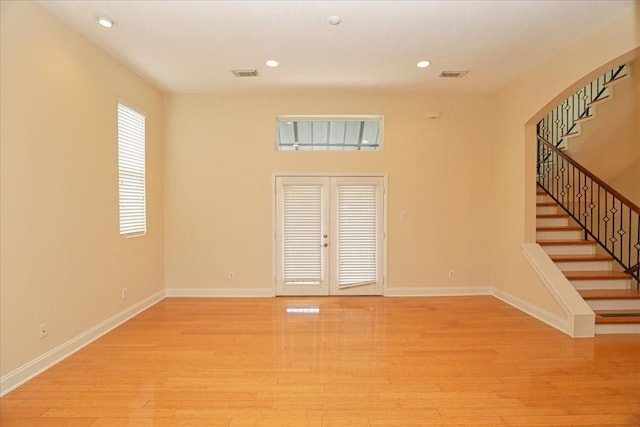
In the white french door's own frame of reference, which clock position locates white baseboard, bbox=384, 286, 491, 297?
The white baseboard is roughly at 9 o'clock from the white french door.

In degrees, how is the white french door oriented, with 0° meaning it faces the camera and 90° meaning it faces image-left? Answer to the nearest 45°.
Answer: approximately 0°

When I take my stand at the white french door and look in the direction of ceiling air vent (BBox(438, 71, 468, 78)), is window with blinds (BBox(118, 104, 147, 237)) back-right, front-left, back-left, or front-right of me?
back-right

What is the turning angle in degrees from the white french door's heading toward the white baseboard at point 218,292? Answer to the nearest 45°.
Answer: approximately 90° to its right

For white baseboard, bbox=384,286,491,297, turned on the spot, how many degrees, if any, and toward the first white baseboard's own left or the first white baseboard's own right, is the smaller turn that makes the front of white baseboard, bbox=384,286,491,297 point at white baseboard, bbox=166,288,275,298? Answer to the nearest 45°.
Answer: approximately 90° to the first white baseboard's own right
